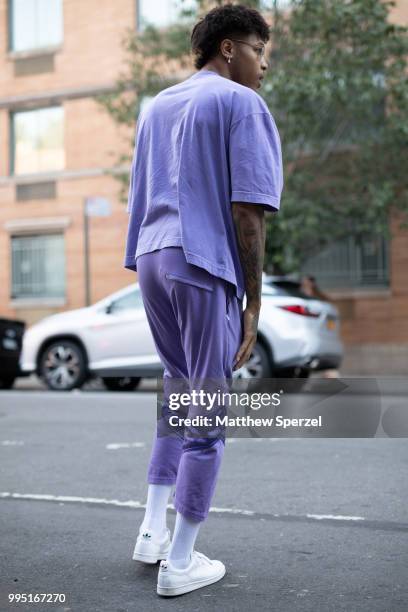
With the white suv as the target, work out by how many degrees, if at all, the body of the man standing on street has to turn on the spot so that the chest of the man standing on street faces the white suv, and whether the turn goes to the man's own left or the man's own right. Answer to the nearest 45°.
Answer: approximately 45° to the man's own left

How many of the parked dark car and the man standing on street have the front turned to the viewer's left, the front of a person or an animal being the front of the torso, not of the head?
1

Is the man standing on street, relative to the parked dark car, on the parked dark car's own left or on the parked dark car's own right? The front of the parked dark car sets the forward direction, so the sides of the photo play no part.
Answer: on the parked dark car's own left

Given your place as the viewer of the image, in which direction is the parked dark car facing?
facing to the left of the viewer

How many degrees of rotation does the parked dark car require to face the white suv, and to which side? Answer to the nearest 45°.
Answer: approximately 135° to its left

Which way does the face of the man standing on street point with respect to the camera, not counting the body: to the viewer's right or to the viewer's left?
to the viewer's right

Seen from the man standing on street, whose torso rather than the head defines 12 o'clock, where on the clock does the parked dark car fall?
The parked dark car is roughly at 10 o'clock from the man standing on street.

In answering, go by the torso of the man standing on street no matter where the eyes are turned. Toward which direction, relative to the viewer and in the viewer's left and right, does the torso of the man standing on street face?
facing away from the viewer and to the right of the viewer
